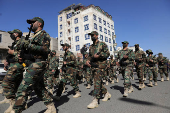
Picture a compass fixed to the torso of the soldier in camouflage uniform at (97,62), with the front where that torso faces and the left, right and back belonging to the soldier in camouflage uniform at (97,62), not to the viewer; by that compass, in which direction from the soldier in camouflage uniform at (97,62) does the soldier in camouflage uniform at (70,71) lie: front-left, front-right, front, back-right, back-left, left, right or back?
right

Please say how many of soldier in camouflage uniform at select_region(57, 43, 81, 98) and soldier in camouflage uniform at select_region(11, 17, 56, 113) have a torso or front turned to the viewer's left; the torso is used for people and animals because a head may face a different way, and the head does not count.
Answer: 2

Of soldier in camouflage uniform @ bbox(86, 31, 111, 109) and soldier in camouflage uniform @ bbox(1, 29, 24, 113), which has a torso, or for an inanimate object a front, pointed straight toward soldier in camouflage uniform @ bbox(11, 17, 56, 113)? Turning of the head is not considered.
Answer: soldier in camouflage uniform @ bbox(86, 31, 111, 109)

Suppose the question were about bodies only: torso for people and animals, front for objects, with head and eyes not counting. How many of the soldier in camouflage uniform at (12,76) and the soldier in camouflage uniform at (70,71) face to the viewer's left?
2

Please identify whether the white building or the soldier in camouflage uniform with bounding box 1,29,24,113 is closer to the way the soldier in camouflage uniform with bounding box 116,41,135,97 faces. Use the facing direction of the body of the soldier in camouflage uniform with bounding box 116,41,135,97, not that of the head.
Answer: the soldier in camouflage uniform

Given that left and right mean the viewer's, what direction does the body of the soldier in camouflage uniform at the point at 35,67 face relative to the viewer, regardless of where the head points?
facing to the left of the viewer

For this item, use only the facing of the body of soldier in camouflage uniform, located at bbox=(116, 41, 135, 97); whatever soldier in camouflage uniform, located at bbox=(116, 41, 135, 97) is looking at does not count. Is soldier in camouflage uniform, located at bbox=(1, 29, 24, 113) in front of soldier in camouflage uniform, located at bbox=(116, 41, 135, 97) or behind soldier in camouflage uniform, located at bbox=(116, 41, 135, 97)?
in front

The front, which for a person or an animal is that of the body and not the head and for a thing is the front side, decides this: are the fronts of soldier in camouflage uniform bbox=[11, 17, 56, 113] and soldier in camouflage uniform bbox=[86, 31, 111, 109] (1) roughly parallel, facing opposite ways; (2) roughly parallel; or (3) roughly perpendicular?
roughly parallel

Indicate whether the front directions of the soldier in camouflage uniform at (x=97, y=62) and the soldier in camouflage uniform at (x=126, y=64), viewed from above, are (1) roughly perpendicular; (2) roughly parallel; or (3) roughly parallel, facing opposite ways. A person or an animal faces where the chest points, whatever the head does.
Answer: roughly parallel

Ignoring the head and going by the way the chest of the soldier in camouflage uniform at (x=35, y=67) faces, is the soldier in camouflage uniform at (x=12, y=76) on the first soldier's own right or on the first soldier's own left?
on the first soldier's own right

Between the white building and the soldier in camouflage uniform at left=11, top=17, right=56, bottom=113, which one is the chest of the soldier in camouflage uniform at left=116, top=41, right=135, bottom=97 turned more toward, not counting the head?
the soldier in camouflage uniform

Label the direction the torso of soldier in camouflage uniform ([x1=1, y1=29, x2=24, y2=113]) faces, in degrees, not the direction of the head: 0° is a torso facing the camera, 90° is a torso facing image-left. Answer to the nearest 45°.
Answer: approximately 90°

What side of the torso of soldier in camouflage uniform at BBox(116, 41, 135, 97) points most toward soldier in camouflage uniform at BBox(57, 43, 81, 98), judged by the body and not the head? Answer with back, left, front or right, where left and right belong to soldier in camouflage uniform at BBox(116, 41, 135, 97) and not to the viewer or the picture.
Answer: right
